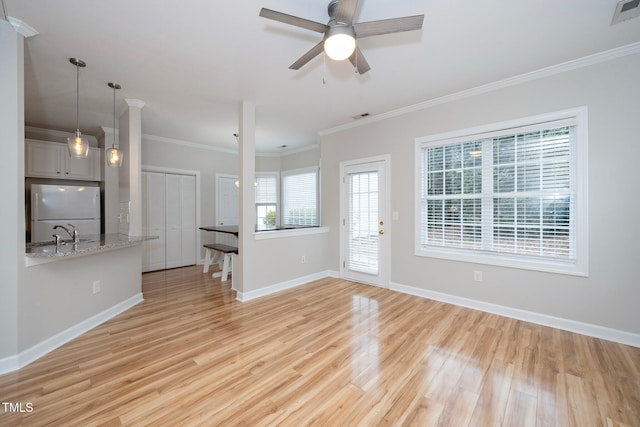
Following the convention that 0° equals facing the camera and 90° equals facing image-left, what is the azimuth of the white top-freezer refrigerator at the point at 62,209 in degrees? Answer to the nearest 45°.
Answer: approximately 0°

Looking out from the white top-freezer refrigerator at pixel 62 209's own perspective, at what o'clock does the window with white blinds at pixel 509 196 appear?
The window with white blinds is roughly at 11 o'clock from the white top-freezer refrigerator.

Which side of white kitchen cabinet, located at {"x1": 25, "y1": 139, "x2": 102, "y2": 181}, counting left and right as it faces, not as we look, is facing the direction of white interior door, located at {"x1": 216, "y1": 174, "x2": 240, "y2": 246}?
left

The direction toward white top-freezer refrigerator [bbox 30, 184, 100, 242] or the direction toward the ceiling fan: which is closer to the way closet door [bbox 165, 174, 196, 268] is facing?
the ceiling fan

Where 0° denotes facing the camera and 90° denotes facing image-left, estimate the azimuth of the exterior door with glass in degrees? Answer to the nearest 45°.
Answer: approximately 45°

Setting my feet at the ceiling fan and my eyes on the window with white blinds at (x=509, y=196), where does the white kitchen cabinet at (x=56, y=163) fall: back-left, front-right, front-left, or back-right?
back-left

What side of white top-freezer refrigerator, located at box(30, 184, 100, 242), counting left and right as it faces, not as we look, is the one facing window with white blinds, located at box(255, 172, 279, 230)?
left

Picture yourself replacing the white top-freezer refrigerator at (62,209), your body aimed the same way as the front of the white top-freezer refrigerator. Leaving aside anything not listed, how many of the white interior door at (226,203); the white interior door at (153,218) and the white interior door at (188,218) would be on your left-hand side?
3
